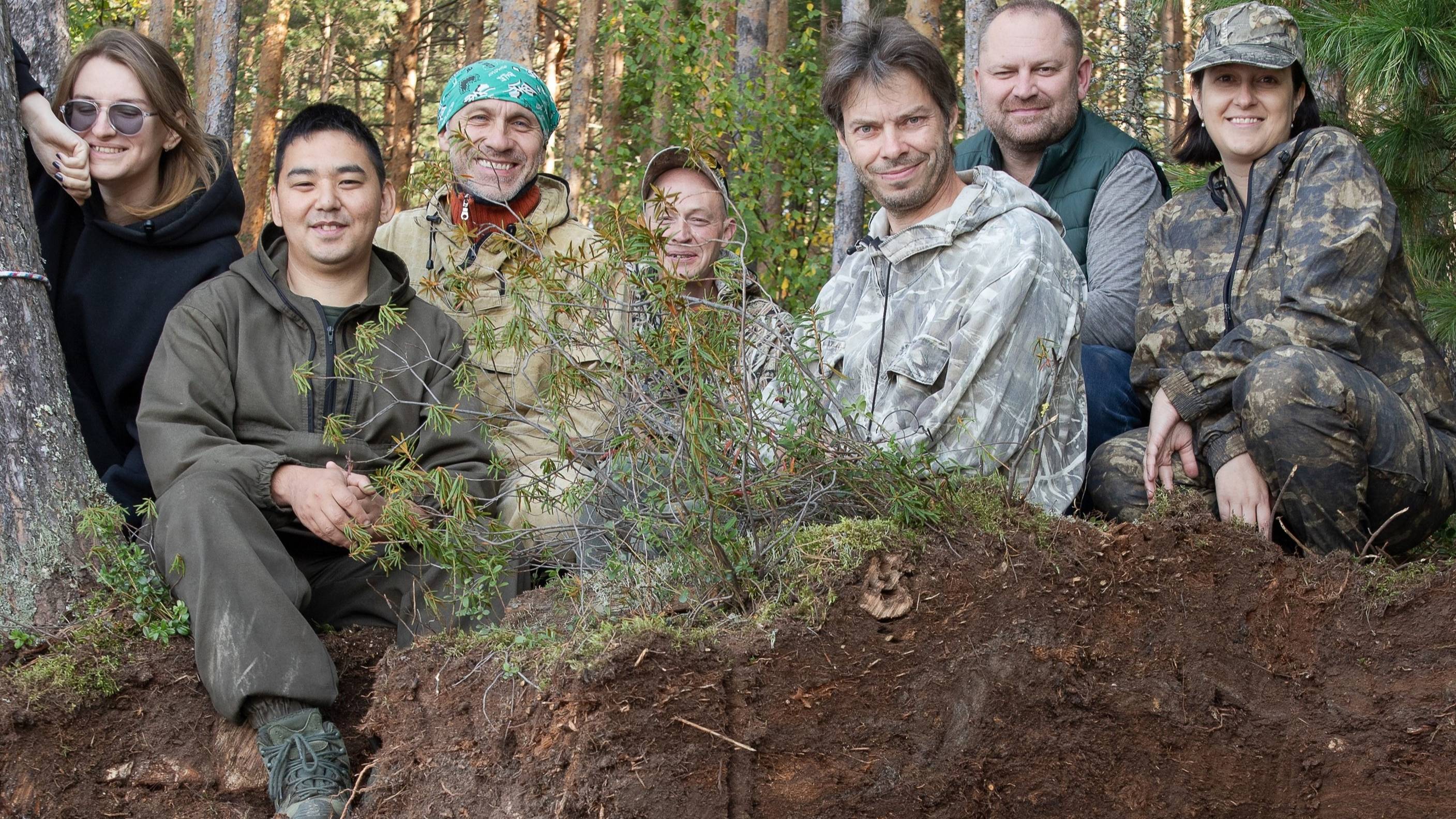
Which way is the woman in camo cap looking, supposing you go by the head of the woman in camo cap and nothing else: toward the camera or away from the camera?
toward the camera

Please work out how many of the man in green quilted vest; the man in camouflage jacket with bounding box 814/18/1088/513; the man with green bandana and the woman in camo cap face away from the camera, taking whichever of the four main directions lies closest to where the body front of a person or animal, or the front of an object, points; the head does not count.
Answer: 0

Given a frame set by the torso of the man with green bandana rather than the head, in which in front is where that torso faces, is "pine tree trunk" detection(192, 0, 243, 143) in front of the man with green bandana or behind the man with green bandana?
behind

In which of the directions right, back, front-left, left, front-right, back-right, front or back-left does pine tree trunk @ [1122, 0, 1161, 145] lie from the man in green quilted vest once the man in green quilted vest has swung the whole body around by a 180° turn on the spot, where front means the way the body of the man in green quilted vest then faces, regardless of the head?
front-left

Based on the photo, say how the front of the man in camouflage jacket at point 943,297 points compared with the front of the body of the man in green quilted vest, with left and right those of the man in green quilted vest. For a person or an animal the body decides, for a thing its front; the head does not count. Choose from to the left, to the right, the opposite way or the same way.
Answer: the same way

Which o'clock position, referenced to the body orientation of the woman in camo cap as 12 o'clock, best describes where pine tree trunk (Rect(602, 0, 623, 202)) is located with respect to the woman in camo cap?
The pine tree trunk is roughly at 3 o'clock from the woman in camo cap.

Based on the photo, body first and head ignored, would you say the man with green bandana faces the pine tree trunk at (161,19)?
no

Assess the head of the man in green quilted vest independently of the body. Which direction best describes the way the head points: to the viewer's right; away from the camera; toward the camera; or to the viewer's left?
toward the camera

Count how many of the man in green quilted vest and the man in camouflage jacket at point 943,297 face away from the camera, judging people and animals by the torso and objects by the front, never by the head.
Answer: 0

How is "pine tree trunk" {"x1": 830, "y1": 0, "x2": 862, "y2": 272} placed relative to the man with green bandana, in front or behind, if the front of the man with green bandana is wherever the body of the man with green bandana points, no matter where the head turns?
behind

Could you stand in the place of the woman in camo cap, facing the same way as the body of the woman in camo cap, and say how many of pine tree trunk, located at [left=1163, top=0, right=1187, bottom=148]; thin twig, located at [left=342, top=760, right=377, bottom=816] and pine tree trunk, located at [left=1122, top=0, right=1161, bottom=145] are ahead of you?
1

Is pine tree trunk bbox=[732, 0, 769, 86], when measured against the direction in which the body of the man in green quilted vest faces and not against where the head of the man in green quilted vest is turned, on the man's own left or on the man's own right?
on the man's own right

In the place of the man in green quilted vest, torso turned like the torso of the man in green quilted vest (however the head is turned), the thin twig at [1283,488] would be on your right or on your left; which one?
on your left

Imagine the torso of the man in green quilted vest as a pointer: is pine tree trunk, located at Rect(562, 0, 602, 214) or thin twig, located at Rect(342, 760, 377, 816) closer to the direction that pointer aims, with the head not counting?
the thin twig

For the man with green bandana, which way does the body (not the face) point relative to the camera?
toward the camera

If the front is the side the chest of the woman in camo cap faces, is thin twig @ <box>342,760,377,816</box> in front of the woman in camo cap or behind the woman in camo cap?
in front

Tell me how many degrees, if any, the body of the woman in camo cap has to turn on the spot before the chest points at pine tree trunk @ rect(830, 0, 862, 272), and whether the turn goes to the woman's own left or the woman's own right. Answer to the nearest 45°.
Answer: approximately 90° to the woman's own right

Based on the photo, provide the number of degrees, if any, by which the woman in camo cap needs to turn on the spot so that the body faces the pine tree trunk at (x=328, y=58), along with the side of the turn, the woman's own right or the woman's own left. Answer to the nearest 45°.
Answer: approximately 90° to the woman's own right
